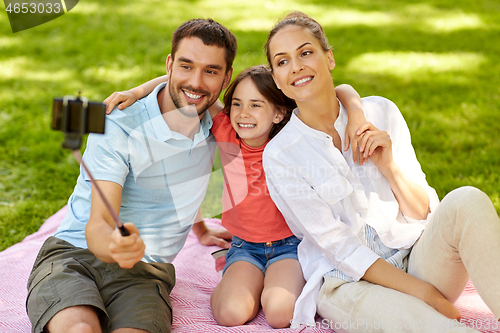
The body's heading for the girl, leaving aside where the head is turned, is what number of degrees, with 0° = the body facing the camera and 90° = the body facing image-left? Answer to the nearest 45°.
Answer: approximately 0°

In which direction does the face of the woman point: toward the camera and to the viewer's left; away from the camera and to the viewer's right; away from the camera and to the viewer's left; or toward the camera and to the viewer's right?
toward the camera and to the viewer's left

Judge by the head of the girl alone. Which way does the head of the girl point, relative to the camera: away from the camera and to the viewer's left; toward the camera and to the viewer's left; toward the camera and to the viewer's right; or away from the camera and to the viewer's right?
toward the camera and to the viewer's left
